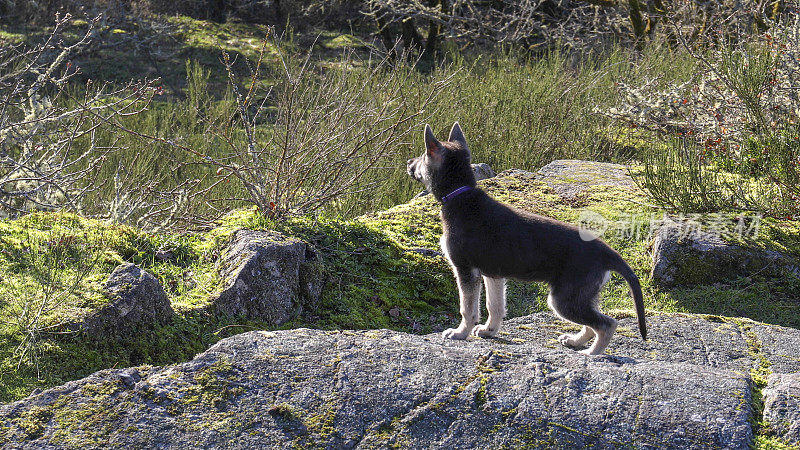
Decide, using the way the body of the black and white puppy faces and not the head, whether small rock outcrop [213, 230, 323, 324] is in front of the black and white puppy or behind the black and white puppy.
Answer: in front

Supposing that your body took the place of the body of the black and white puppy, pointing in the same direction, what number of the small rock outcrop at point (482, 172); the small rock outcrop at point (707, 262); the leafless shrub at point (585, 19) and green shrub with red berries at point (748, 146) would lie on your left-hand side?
0

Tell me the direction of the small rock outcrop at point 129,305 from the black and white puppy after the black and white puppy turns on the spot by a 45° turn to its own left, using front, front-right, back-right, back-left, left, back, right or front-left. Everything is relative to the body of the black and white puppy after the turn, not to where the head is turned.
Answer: front-right

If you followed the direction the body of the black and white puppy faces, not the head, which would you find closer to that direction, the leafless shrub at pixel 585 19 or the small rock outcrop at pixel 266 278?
the small rock outcrop

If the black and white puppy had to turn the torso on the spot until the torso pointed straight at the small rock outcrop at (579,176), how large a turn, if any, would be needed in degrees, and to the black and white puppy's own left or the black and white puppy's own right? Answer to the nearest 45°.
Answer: approximately 90° to the black and white puppy's own right

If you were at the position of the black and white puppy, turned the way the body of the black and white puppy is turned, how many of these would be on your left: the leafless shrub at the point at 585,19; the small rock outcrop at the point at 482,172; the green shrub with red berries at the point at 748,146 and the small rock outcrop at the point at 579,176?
0

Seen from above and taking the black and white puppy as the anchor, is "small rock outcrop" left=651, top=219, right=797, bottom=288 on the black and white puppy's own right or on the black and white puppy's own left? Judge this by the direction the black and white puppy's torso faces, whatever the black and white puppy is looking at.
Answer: on the black and white puppy's own right

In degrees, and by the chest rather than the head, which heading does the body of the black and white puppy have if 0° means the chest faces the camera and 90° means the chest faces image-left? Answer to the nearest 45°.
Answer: approximately 90°

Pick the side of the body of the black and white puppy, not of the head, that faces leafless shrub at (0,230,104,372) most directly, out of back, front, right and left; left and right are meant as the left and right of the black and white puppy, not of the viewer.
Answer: front

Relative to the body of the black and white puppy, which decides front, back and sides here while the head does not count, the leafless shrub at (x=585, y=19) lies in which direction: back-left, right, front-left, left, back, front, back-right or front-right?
right

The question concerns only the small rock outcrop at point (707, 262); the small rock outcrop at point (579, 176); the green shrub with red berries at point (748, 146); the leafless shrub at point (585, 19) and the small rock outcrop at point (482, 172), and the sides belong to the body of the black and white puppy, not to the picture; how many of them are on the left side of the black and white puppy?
0

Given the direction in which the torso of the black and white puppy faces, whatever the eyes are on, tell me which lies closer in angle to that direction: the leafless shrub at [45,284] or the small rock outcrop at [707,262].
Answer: the leafless shrub

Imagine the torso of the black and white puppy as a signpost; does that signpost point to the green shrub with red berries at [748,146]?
no
